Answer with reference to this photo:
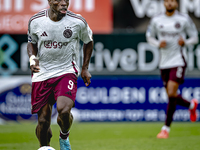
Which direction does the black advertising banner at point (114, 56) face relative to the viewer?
toward the camera

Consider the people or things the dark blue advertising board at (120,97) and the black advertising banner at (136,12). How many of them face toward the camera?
2

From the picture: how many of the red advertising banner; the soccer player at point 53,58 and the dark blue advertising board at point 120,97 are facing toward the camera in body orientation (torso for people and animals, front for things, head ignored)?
3

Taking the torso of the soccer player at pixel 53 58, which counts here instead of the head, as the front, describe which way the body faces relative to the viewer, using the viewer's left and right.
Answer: facing the viewer

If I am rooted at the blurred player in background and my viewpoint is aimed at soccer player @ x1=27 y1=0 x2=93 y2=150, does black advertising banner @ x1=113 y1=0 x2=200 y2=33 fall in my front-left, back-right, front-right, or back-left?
back-right

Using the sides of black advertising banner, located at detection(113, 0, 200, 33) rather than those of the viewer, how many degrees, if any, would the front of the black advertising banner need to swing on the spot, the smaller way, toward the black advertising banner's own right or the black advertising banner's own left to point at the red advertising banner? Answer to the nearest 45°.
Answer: approximately 90° to the black advertising banner's own right

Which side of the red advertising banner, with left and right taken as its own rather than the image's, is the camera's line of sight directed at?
front

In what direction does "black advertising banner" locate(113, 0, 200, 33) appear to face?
toward the camera
